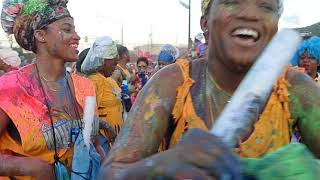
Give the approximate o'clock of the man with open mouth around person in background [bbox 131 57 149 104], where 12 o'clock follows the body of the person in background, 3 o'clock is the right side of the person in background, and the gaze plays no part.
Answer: The man with open mouth is roughly at 12 o'clock from the person in background.

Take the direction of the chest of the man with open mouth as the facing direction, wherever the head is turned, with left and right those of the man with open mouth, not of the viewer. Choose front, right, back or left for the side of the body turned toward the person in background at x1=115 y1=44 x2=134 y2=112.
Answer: back

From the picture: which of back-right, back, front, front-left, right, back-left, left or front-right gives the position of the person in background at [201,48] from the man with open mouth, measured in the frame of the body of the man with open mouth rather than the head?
back

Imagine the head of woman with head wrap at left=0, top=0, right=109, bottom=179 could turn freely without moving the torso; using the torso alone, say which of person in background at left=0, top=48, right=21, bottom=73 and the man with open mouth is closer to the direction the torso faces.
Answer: the man with open mouth

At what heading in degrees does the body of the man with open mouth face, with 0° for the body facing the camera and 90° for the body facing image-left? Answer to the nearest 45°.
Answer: approximately 0°

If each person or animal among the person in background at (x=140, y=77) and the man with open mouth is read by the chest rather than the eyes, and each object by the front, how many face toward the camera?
2

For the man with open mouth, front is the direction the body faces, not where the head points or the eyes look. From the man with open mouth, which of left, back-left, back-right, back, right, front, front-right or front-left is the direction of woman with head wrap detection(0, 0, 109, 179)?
back-right

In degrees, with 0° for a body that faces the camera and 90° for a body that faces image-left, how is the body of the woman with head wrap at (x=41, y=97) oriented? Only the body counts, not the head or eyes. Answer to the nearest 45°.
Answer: approximately 315°
